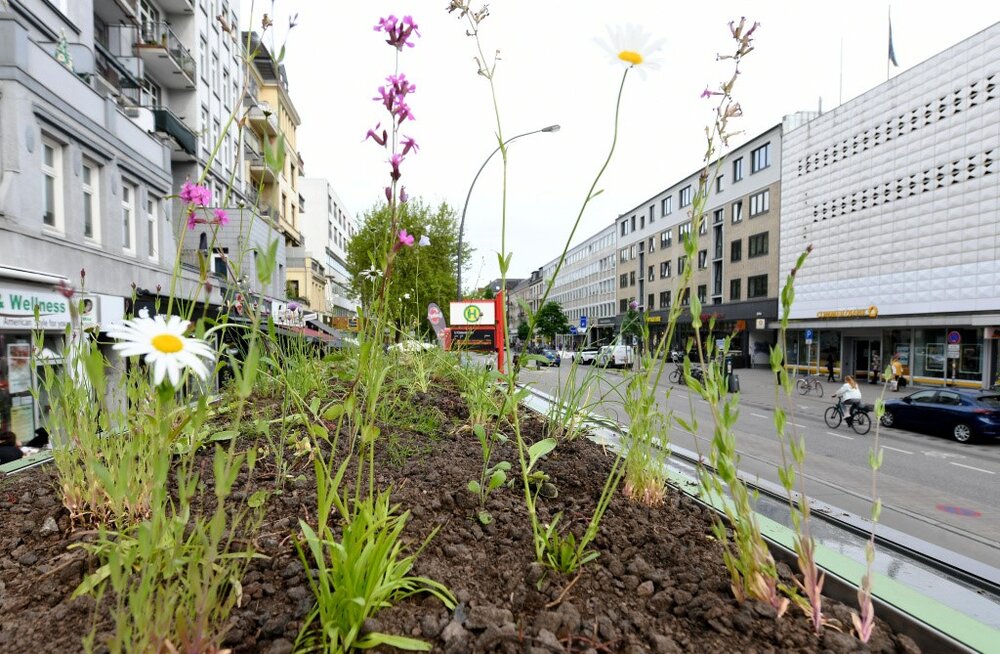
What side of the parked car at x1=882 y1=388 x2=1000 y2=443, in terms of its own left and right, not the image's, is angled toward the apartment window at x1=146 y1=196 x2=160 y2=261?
left

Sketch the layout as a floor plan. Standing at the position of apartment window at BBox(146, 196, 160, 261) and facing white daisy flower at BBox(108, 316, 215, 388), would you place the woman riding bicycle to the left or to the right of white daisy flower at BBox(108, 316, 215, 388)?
left

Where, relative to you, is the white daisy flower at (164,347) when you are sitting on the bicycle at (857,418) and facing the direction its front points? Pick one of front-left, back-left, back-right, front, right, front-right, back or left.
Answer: back-left

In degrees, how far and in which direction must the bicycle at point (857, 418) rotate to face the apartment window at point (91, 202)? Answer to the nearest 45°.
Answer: approximately 90° to its left

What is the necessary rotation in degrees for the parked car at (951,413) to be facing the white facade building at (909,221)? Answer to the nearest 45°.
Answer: approximately 45° to its right

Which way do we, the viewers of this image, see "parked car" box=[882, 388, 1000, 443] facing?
facing away from the viewer and to the left of the viewer

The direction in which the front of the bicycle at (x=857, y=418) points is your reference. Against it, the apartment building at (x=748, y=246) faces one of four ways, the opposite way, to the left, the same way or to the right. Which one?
to the left

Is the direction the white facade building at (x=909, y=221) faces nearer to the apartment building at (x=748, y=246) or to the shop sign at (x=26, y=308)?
the shop sign
